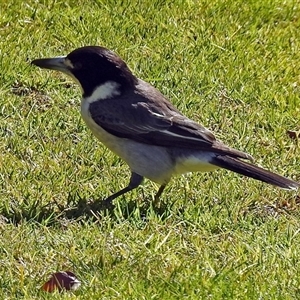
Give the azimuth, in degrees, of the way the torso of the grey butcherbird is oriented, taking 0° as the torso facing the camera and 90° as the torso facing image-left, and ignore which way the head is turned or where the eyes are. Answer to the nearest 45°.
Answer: approximately 90°
